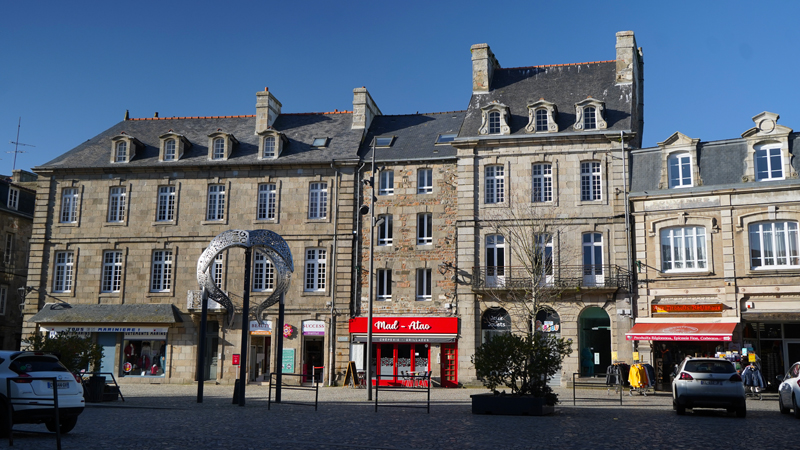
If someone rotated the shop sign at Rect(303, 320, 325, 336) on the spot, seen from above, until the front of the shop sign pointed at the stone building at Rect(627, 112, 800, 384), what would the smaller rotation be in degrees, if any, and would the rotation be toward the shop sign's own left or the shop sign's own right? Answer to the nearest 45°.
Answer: approximately 45° to the shop sign's own left

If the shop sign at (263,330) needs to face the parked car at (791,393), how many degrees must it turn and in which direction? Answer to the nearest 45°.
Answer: approximately 45° to its left

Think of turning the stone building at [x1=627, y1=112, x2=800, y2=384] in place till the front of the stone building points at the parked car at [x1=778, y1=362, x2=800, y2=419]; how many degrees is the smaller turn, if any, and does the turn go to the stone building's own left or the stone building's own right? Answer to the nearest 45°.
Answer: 0° — it already faces it

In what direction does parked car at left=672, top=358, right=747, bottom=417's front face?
away from the camera

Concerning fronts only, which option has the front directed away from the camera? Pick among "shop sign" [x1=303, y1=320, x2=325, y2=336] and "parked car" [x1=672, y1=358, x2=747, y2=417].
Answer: the parked car

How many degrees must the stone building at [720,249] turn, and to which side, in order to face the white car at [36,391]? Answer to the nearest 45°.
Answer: approximately 45° to its right

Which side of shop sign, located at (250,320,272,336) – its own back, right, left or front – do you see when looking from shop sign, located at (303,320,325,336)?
left

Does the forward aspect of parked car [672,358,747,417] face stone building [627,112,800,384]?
yes

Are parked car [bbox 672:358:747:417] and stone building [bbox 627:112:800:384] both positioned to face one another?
yes

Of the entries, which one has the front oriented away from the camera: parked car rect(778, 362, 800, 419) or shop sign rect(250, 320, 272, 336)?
the parked car

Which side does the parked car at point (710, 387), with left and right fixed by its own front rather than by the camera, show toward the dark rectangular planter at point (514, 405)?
left
